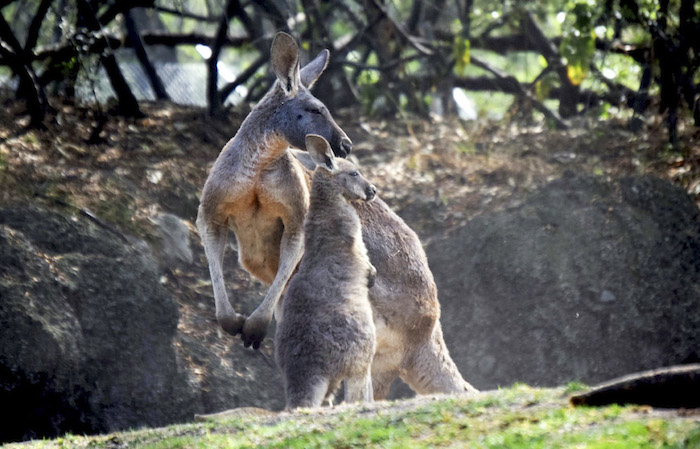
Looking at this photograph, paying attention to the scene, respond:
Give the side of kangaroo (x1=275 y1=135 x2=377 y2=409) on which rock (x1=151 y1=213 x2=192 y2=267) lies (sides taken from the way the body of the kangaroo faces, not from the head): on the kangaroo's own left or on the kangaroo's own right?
on the kangaroo's own left

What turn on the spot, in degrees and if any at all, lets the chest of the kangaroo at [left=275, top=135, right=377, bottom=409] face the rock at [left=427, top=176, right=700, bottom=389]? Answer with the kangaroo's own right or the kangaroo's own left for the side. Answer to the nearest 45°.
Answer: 0° — it already faces it

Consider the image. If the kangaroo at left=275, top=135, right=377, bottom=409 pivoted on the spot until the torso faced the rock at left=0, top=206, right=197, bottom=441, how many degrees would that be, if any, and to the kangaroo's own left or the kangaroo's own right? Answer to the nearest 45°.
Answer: approximately 90° to the kangaroo's own left

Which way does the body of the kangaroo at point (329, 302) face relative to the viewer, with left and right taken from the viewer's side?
facing away from the viewer and to the right of the viewer
